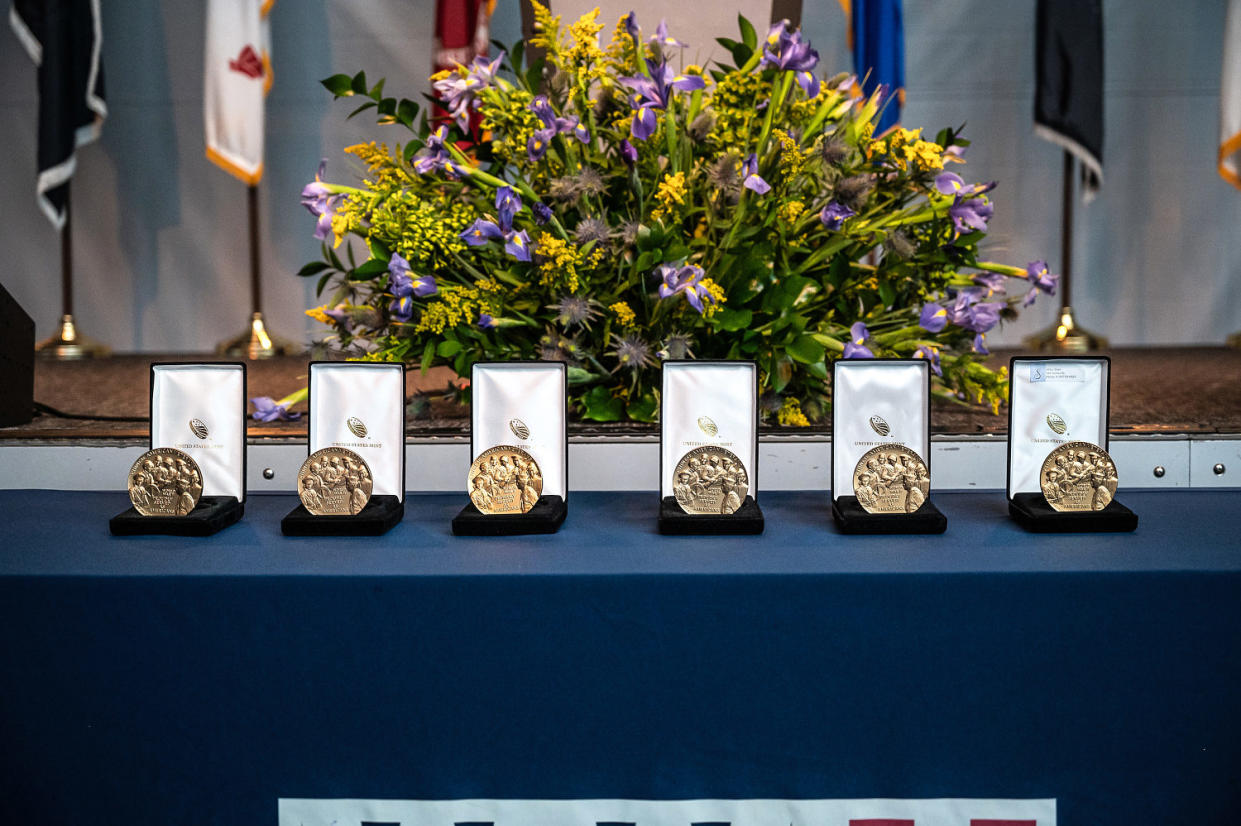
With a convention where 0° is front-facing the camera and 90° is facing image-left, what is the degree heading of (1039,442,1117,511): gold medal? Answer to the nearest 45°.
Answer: approximately 0°

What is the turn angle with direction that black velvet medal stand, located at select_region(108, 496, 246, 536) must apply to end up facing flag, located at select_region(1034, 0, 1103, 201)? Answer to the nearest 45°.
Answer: approximately 90° to its left

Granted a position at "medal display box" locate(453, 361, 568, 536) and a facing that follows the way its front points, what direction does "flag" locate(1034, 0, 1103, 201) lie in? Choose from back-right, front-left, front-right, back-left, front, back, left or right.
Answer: back-left

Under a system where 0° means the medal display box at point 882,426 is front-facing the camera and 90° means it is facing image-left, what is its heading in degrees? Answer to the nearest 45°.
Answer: approximately 0°

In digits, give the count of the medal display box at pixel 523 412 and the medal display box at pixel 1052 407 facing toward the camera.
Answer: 2

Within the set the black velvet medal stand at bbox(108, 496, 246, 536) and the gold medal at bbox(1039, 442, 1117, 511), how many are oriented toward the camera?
2
